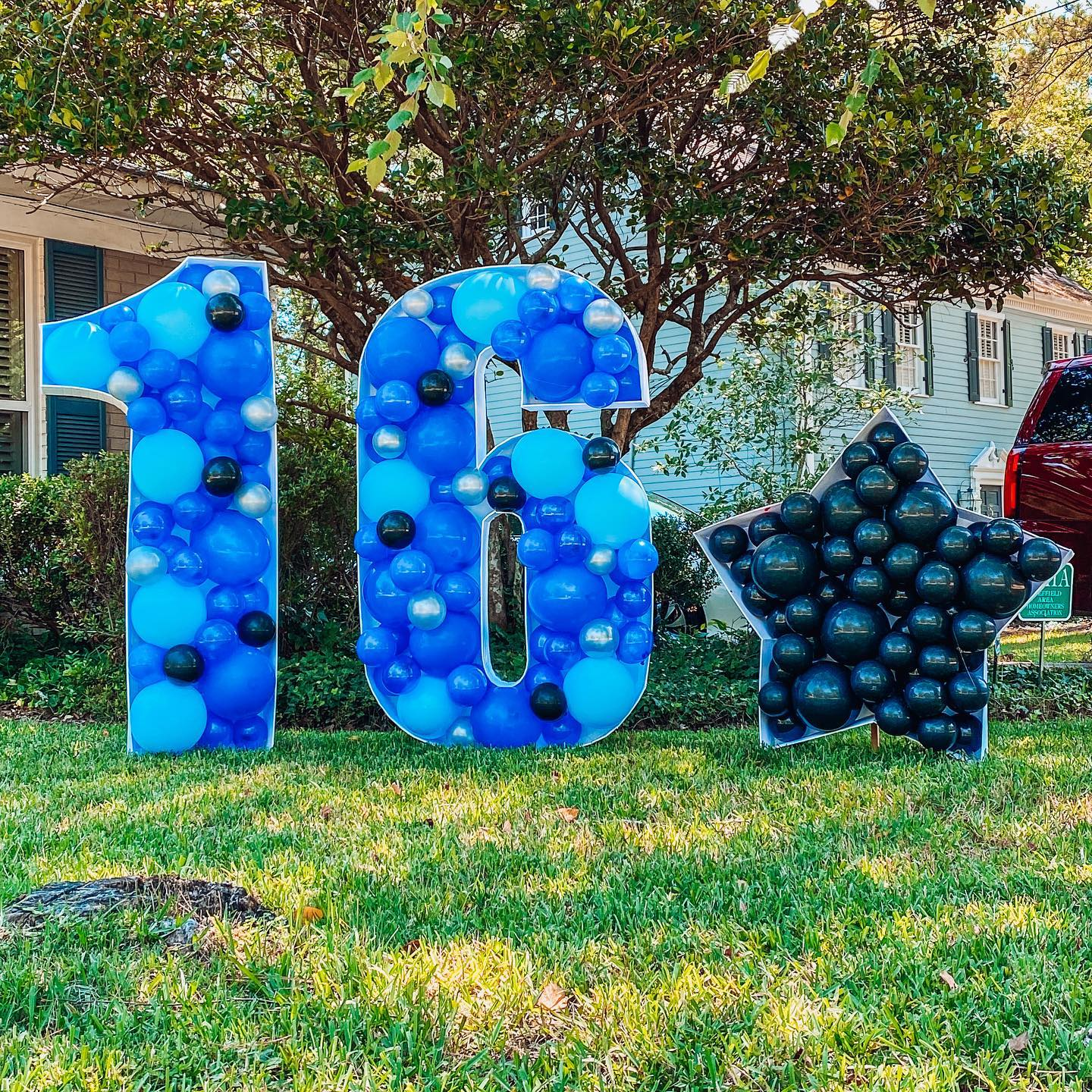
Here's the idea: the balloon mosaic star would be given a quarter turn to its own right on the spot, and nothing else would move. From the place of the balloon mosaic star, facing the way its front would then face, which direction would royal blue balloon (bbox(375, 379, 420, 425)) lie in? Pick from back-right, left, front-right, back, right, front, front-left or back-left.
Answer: front

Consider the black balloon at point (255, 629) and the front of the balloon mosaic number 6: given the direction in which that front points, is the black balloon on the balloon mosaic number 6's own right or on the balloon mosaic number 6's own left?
on the balloon mosaic number 6's own right

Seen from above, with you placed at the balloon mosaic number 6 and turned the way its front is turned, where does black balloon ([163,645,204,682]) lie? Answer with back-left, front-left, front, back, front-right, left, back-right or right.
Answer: right

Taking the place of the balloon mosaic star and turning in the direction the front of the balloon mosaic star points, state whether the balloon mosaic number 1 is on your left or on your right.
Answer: on your right

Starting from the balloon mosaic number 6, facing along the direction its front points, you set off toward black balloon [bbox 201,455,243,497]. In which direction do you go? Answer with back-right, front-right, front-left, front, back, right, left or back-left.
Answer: right

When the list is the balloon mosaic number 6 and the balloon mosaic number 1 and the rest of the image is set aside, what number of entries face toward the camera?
2

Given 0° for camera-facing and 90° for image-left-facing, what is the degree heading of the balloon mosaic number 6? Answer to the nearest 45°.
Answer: approximately 0°

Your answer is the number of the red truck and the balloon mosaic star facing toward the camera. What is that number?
1

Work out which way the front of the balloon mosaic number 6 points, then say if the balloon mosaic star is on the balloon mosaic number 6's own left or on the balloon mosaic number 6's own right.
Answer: on the balloon mosaic number 6's own left
